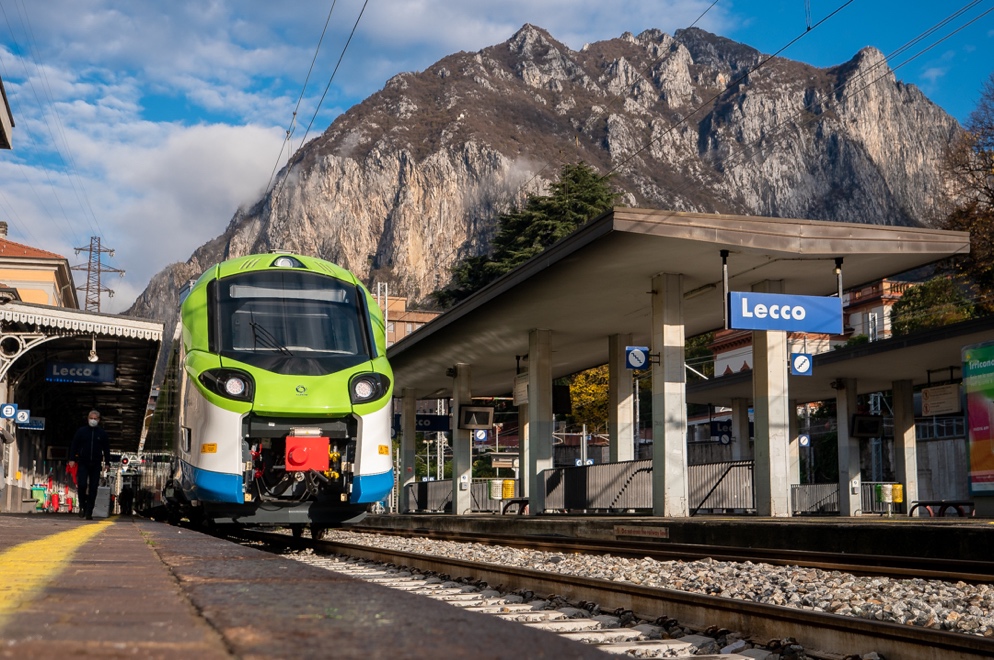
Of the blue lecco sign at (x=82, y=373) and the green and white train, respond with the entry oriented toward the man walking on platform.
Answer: the blue lecco sign

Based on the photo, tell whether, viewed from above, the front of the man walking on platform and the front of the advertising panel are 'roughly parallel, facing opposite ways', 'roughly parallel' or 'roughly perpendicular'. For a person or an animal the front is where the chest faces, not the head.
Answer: roughly perpendicular

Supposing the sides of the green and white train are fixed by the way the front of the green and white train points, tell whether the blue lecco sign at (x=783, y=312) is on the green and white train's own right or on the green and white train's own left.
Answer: on the green and white train's own left

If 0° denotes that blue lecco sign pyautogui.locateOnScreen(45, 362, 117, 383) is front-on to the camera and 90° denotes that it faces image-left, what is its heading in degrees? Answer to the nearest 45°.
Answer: approximately 0°

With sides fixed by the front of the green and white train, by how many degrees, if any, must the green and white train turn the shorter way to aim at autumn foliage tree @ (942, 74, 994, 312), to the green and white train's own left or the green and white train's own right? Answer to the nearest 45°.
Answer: approximately 135° to the green and white train's own left

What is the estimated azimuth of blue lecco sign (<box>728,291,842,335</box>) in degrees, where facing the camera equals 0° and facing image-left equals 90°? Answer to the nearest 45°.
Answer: approximately 0°

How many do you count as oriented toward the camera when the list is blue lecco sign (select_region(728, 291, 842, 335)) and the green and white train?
2

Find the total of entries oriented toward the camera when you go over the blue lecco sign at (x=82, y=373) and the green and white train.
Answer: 2

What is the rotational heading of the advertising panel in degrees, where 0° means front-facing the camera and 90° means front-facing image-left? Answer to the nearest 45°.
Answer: approximately 45°
